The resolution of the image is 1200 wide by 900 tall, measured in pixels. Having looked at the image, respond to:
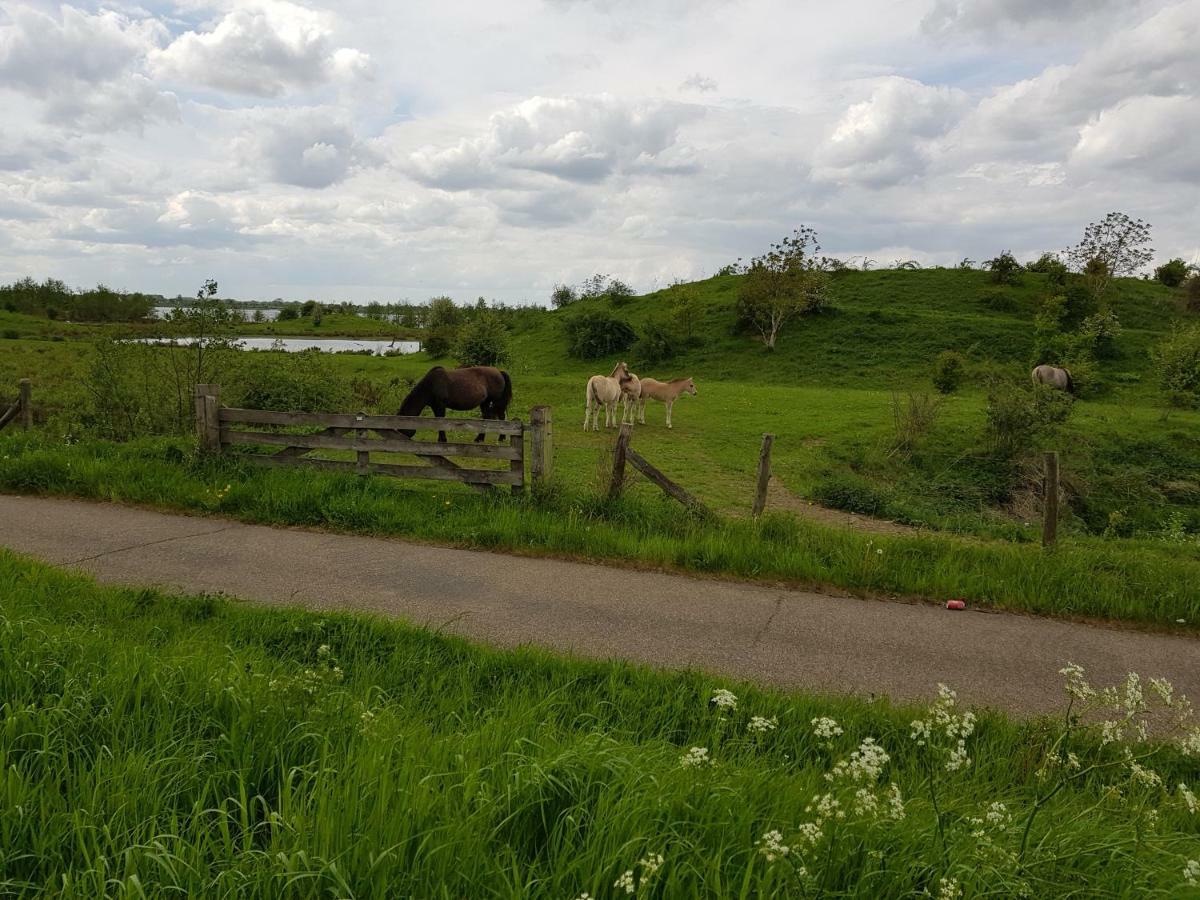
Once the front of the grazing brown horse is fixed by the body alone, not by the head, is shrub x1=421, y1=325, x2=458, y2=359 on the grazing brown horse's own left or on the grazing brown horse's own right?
on the grazing brown horse's own right

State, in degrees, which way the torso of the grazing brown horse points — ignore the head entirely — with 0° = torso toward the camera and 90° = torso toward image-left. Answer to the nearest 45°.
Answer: approximately 90°

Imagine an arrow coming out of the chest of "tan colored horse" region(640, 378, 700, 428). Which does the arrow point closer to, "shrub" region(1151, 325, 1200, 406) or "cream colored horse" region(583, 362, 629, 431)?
the shrub

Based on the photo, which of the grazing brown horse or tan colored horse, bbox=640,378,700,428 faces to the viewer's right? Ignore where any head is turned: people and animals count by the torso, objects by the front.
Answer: the tan colored horse

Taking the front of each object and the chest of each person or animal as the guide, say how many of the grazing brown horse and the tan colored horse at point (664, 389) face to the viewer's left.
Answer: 1

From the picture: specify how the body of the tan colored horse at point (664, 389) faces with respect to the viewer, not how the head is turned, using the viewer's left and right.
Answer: facing to the right of the viewer

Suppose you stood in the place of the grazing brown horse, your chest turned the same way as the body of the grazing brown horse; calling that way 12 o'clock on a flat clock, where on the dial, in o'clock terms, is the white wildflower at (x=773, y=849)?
The white wildflower is roughly at 9 o'clock from the grazing brown horse.

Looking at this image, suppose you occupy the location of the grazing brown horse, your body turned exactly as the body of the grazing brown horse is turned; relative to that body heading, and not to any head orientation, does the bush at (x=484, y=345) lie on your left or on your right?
on your right

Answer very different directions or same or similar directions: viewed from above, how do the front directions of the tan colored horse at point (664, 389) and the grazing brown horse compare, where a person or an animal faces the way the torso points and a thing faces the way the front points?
very different directions
